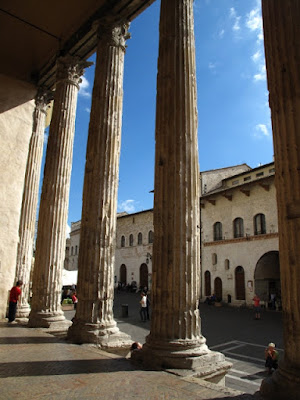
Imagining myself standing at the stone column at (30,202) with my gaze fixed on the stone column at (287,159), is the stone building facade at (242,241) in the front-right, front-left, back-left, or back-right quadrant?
back-left

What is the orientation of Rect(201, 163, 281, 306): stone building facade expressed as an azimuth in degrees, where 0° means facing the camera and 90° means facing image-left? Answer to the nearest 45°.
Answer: approximately 45°

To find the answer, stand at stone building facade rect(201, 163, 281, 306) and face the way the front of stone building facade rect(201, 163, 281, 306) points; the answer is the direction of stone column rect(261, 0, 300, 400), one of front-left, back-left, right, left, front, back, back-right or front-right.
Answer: front-left

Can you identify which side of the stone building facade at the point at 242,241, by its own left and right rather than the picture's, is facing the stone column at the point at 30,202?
front

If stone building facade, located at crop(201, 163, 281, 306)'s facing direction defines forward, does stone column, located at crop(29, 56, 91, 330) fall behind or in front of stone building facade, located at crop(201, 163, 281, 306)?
in front
